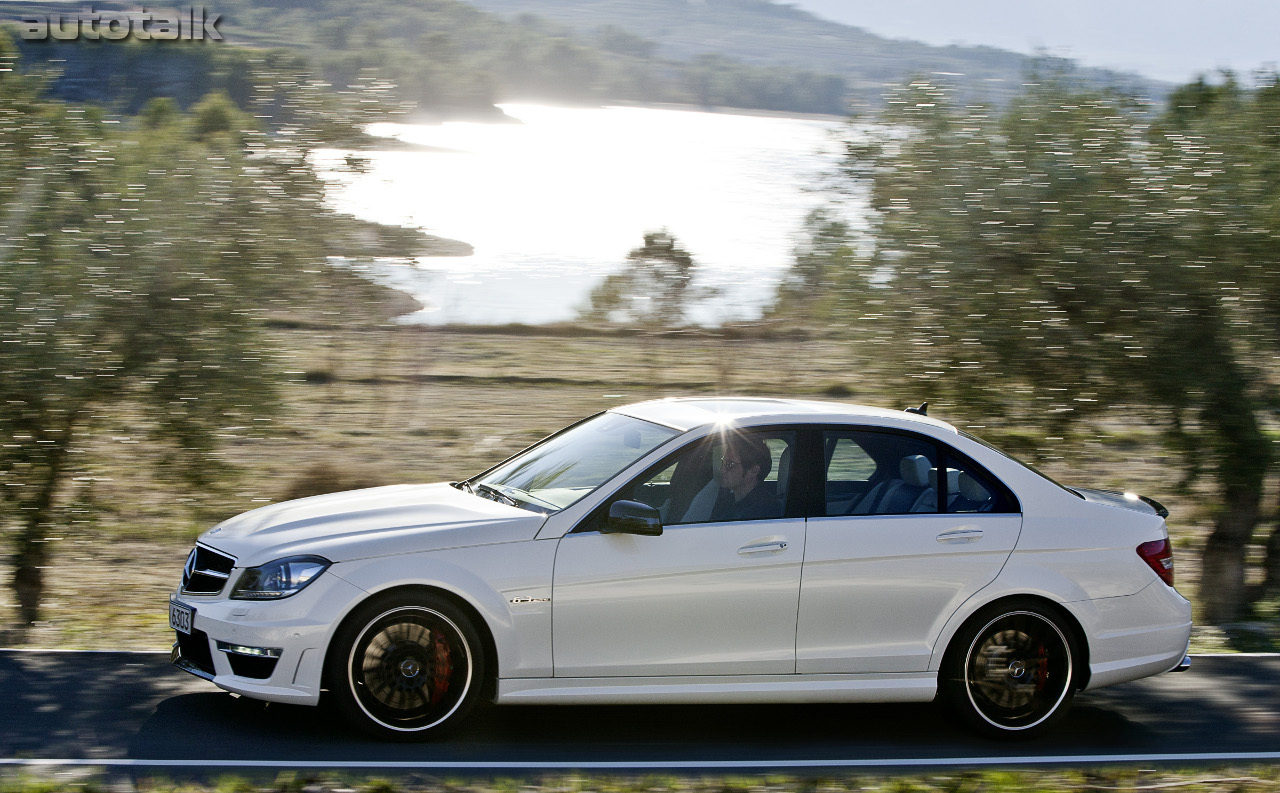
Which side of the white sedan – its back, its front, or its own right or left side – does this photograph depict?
left

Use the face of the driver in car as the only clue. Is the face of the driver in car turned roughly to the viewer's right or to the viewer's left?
to the viewer's left
